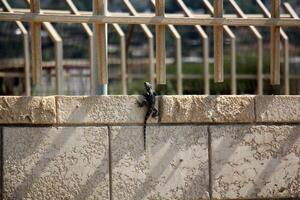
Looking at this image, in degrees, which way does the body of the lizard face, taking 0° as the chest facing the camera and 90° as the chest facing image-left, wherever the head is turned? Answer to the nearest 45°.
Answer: approximately 180°
